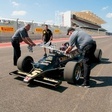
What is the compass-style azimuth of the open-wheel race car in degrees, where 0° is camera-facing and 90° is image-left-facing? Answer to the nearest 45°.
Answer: approximately 45°

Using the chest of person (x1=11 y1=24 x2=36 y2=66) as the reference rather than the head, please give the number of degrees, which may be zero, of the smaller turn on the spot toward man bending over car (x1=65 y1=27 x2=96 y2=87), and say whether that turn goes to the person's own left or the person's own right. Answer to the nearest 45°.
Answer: approximately 45° to the person's own right

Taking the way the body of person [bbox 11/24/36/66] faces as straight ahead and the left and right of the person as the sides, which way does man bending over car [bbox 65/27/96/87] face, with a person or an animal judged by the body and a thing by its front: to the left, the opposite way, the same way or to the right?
the opposite way

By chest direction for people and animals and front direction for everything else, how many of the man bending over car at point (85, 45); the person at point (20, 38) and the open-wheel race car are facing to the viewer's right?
1

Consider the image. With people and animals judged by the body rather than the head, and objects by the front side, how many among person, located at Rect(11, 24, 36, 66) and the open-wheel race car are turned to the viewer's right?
1

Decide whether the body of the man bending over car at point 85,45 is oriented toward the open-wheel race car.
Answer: yes

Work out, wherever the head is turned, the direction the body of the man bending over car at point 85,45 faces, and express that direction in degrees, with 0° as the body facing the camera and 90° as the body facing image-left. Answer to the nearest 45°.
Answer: approximately 90°

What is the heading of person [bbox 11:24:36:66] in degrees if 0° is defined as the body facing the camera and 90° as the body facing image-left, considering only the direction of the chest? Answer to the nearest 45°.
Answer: approximately 270°

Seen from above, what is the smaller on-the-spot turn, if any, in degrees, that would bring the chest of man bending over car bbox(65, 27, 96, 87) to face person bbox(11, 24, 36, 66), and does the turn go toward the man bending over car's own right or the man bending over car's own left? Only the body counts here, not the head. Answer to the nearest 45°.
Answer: approximately 45° to the man bending over car's own right

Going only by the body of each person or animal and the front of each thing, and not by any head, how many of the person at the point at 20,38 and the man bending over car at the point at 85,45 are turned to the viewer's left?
1
